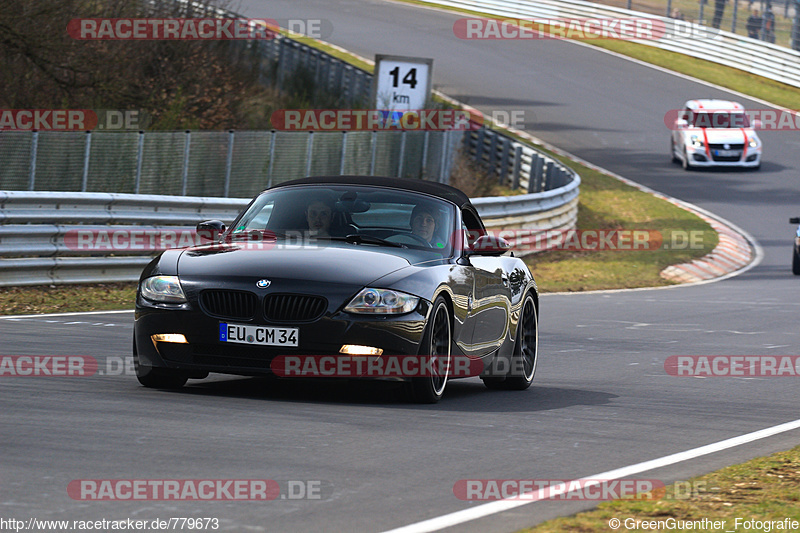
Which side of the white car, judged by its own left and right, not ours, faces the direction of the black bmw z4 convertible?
front

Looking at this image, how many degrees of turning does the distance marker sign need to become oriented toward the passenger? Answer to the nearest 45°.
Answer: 0° — it already faces them

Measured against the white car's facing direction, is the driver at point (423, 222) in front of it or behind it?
in front

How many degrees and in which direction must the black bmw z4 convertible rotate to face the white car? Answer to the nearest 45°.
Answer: approximately 135° to its right

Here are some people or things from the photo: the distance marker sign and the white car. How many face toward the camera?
2

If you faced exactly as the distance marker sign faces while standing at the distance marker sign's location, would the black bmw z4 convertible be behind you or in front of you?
in front

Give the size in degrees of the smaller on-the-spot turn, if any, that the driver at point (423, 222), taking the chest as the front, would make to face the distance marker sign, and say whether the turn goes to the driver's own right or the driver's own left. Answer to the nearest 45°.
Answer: approximately 135° to the driver's own right

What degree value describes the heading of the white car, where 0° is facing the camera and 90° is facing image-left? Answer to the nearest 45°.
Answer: approximately 0°

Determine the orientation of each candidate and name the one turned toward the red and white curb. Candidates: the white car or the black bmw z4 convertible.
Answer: the white car

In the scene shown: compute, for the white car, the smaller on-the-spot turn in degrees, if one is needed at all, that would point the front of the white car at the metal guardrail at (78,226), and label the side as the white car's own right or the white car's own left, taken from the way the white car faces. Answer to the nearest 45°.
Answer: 0° — it already faces it

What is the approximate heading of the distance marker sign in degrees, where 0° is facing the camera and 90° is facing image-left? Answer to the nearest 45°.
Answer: approximately 0°

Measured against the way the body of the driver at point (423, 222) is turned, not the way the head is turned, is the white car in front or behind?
behind

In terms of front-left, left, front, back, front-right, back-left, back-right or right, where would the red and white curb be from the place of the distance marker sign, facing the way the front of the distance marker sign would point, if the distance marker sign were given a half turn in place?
back-right
